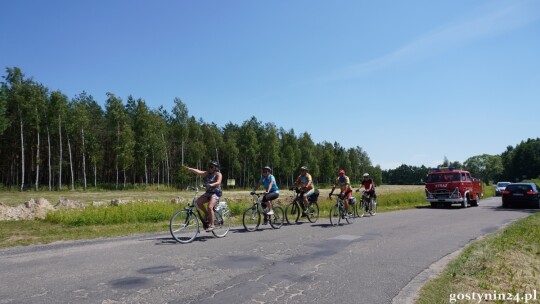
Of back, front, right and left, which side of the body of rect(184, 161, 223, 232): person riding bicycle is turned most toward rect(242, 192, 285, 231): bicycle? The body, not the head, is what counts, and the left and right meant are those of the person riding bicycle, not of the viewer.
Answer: back

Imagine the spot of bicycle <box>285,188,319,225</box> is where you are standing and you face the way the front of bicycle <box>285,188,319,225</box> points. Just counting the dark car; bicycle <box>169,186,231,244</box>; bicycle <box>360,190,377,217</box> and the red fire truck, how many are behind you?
3

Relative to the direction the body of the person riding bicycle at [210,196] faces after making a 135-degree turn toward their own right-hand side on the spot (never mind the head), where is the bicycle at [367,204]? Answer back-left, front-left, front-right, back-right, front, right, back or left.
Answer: front-right

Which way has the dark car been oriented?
away from the camera

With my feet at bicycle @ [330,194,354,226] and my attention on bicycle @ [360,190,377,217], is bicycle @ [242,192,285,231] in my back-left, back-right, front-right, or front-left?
back-left

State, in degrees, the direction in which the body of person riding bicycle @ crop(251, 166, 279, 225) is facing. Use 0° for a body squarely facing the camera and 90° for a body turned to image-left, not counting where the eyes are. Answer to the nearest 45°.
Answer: approximately 45°

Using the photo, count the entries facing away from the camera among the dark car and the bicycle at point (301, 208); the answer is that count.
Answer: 1
